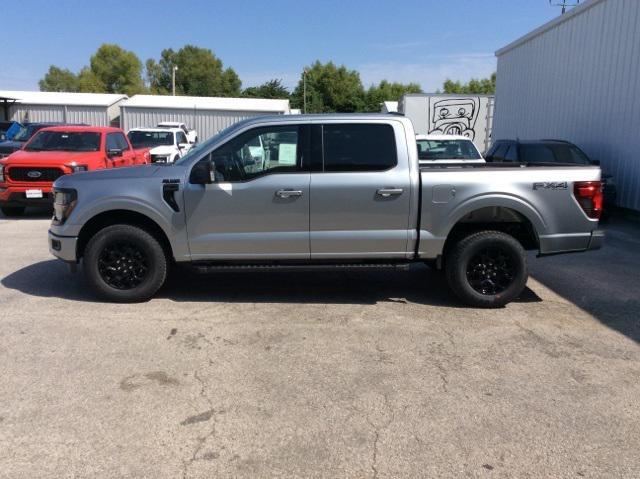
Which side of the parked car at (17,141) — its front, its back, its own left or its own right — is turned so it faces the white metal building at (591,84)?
left

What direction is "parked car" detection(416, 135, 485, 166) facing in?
toward the camera

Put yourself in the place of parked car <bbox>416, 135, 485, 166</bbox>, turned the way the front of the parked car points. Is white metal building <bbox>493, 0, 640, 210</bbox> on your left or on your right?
on your left

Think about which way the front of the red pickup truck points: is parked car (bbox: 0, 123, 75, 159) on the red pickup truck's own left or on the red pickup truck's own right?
on the red pickup truck's own right

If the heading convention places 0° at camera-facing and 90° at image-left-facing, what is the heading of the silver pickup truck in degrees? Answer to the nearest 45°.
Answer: approximately 90°

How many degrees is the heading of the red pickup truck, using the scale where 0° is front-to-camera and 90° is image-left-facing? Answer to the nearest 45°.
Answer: approximately 45°

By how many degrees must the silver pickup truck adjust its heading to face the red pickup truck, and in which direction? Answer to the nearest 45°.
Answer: approximately 45° to its right

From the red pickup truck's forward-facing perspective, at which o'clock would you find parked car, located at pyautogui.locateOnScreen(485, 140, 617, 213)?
The parked car is roughly at 8 o'clock from the red pickup truck.

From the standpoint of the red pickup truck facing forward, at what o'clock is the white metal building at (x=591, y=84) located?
The white metal building is roughly at 8 o'clock from the red pickup truck.

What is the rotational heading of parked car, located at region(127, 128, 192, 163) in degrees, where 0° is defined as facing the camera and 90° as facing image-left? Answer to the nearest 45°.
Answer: approximately 45°

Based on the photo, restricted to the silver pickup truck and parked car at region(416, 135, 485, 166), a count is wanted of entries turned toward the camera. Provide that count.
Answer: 1
